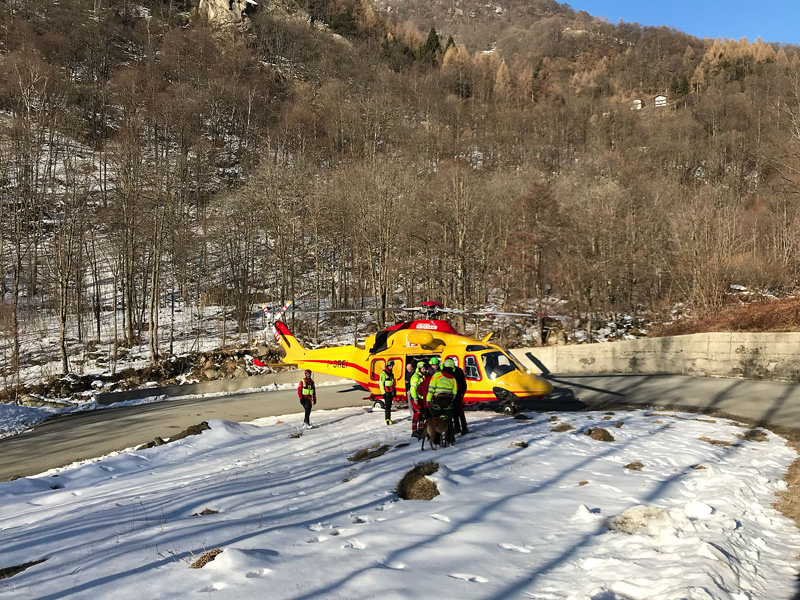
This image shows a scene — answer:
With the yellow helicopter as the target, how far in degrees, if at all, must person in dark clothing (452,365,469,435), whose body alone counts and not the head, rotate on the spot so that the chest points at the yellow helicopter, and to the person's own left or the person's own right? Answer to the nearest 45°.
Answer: approximately 90° to the person's own right

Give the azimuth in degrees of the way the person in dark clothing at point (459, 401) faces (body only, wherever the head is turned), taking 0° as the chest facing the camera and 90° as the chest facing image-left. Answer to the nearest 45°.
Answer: approximately 90°

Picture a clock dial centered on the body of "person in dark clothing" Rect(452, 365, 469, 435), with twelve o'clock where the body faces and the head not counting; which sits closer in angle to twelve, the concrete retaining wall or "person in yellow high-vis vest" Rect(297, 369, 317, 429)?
the person in yellow high-vis vest

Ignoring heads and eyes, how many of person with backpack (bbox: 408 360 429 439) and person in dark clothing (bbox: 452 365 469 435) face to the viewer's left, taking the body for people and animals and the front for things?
1
